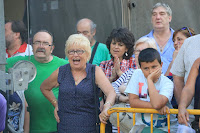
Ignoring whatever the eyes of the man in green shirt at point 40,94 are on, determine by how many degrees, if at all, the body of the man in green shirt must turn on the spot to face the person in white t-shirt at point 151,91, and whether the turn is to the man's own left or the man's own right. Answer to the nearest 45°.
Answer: approximately 45° to the man's own left

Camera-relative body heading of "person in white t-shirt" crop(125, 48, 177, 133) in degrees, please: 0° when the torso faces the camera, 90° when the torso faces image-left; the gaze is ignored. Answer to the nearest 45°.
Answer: approximately 0°

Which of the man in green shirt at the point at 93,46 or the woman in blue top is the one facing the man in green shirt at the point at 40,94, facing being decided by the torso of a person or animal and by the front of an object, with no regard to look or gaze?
the man in green shirt at the point at 93,46

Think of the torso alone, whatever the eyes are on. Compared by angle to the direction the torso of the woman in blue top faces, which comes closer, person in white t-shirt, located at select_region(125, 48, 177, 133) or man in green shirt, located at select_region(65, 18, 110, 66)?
the person in white t-shirt

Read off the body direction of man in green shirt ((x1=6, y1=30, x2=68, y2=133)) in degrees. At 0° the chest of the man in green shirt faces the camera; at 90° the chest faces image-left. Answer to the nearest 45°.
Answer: approximately 0°

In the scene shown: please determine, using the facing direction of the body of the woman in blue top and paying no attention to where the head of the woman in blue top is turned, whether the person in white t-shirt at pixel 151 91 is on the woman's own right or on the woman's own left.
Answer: on the woman's own left

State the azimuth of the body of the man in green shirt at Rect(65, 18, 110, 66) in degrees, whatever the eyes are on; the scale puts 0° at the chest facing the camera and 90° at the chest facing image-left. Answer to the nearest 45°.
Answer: approximately 45°
